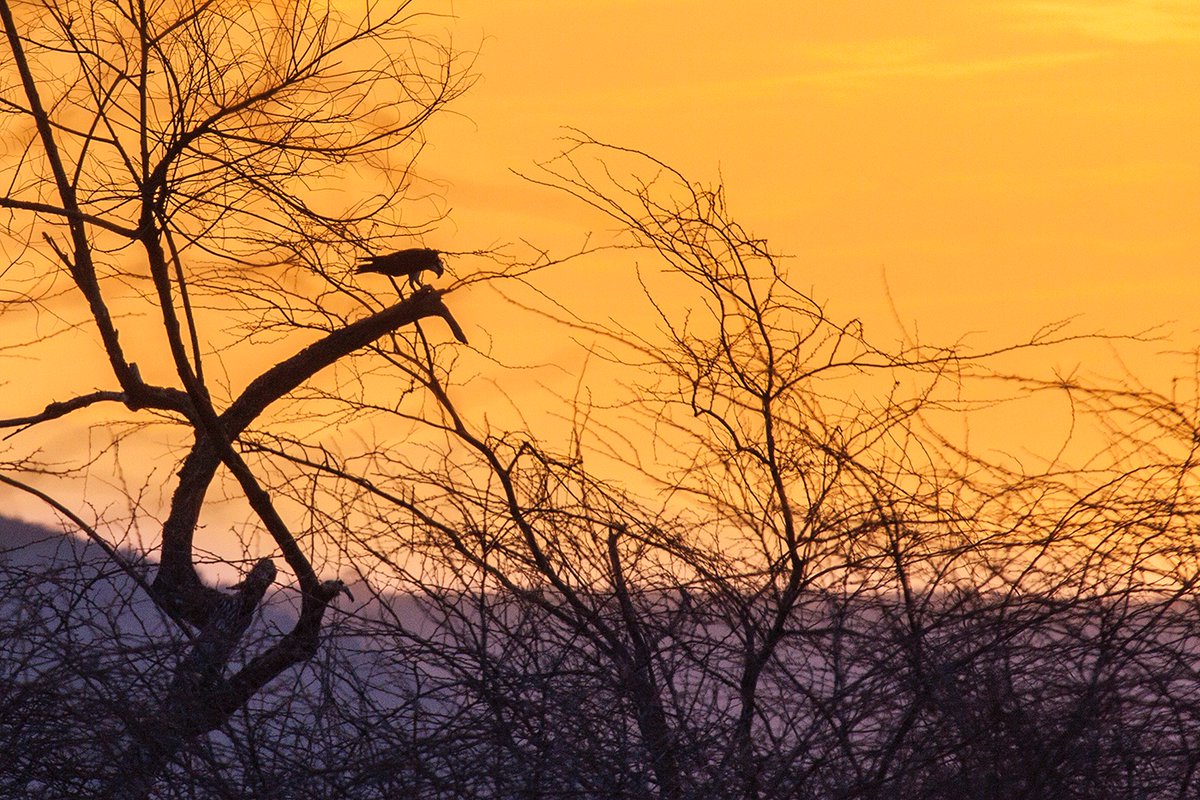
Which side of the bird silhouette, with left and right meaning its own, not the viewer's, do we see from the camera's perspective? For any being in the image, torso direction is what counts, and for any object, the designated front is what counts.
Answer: right
